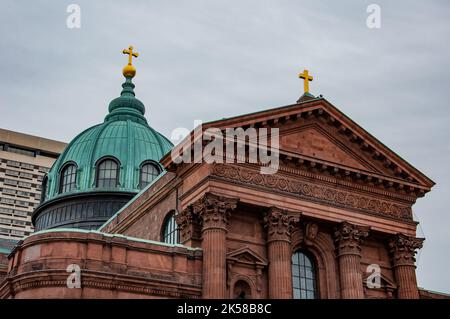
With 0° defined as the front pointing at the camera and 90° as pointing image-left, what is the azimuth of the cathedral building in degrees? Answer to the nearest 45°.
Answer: approximately 315°
